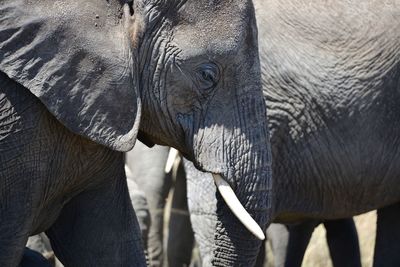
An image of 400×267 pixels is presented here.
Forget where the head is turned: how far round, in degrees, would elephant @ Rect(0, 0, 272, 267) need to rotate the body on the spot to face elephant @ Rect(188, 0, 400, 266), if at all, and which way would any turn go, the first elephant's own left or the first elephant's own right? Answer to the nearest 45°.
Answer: approximately 45° to the first elephant's own left

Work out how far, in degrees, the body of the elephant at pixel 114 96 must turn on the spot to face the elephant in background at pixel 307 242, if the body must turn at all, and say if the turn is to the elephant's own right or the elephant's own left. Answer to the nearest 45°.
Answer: approximately 45° to the elephant's own left

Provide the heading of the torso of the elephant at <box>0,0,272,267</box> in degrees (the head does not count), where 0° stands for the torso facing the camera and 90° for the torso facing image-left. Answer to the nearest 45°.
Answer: approximately 270°
